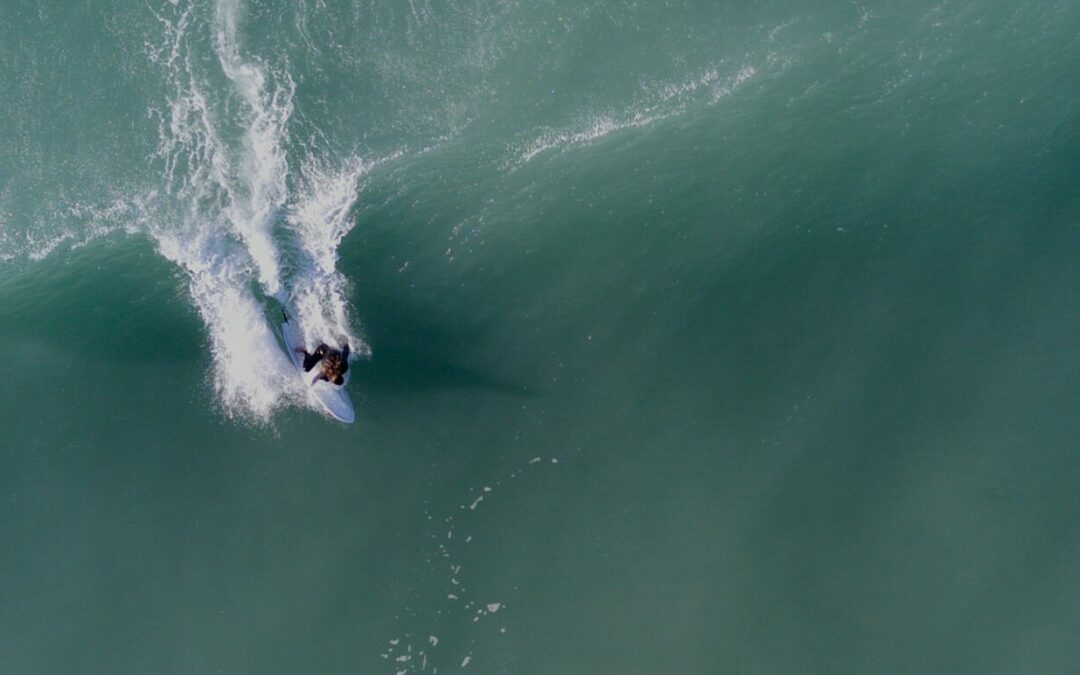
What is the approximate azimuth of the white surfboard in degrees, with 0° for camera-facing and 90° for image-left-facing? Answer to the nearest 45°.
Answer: approximately 315°
